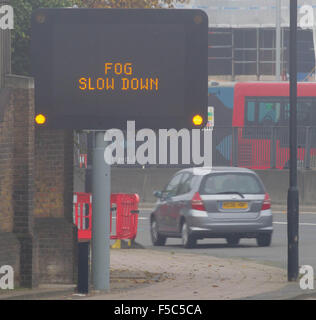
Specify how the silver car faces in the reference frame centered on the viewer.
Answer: facing away from the viewer and to the left of the viewer

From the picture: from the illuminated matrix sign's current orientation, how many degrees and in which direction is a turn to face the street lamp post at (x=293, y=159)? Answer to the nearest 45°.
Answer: approximately 135° to its left

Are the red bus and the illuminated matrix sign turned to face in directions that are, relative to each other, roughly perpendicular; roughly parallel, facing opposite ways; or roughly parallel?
roughly perpendicular

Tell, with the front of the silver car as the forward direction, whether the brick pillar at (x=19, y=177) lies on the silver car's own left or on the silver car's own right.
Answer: on the silver car's own left

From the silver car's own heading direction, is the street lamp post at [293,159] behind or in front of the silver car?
behind
